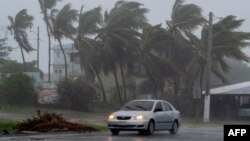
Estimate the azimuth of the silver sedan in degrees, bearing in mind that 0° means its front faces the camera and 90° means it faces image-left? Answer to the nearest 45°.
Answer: approximately 45°
